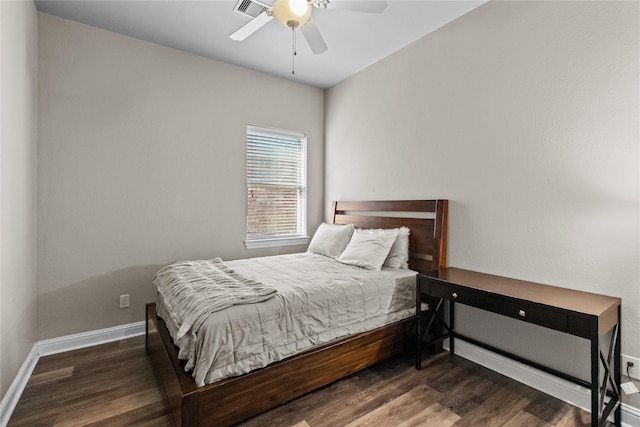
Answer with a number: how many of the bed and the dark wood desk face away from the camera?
0

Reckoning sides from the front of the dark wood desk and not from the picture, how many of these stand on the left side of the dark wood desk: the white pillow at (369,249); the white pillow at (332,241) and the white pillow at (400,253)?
0

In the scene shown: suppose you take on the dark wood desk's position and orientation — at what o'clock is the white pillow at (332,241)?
The white pillow is roughly at 2 o'clock from the dark wood desk.

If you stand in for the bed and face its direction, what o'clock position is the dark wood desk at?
The dark wood desk is roughly at 8 o'clock from the bed.

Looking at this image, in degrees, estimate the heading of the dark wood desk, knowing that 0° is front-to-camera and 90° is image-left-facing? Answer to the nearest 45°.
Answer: approximately 45°

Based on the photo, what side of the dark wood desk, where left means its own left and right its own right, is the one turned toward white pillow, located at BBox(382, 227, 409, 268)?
right

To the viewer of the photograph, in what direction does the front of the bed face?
facing the viewer and to the left of the viewer

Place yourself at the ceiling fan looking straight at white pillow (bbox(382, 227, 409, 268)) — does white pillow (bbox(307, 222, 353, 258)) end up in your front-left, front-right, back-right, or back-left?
front-left
